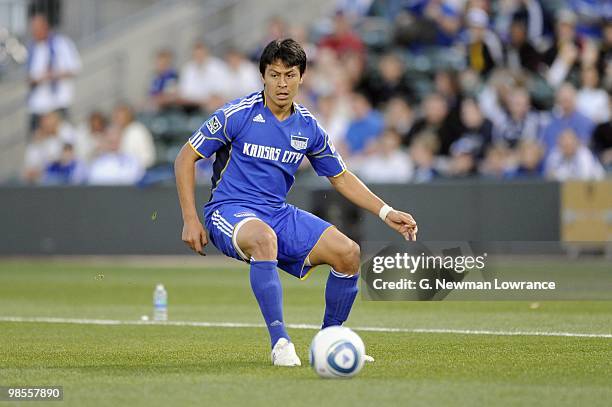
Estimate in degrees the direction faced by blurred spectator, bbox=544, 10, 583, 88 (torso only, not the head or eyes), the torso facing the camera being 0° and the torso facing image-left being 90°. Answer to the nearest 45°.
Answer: approximately 0°

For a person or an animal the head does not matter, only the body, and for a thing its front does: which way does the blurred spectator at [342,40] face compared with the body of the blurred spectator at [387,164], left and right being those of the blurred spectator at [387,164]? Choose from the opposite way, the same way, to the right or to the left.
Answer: the same way

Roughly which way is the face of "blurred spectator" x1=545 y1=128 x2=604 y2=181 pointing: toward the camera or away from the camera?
toward the camera

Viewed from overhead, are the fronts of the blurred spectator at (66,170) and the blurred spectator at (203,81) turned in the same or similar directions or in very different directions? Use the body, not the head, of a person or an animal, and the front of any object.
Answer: same or similar directions

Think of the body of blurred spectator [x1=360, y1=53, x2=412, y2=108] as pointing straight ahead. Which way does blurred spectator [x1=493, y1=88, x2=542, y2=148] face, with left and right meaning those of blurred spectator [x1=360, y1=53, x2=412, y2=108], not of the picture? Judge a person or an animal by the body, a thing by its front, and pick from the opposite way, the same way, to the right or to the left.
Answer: the same way

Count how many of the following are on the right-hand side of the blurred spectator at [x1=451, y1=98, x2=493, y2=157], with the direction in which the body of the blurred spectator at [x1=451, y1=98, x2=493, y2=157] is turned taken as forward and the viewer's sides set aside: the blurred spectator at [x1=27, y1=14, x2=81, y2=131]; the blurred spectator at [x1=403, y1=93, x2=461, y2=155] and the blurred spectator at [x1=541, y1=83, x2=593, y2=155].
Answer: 2

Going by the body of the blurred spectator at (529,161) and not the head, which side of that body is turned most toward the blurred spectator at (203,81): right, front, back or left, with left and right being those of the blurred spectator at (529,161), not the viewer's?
right

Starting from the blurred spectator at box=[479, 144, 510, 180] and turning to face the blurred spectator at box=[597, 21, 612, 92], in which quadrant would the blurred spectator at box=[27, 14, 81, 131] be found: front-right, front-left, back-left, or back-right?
back-left

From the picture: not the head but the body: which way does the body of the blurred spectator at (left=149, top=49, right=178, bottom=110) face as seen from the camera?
toward the camera

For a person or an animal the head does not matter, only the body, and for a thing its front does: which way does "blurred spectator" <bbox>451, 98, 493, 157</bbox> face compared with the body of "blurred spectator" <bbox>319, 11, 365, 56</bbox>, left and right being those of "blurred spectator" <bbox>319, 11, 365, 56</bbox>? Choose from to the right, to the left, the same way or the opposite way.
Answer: the same way

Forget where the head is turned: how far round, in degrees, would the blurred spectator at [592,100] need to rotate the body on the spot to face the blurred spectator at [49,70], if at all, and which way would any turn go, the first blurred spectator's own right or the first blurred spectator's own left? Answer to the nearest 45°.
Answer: approximately 90° to the first blurred spectator's own right

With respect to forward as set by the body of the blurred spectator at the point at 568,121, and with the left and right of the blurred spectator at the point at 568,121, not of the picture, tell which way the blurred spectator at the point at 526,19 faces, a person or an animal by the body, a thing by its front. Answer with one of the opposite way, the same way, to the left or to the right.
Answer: the same way

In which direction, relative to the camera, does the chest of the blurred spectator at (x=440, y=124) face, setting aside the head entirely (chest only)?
toward the camera

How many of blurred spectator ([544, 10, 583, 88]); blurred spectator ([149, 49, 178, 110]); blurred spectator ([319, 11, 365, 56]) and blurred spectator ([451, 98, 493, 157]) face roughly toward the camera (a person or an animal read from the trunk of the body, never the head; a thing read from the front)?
4

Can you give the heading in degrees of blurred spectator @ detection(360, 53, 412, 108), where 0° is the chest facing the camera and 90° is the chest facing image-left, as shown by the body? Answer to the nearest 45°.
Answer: approximately 0°

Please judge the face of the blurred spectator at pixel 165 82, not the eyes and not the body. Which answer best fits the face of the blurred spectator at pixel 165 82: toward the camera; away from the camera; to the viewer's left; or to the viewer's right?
toward the camera

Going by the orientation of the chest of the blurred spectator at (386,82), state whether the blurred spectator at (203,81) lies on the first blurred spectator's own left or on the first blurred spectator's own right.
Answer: on the first blurred spectator's own right

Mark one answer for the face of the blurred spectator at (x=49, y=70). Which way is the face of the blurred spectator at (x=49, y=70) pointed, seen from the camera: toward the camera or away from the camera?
toward the camera

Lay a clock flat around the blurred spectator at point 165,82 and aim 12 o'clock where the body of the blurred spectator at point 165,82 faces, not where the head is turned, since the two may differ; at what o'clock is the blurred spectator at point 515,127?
the blurred spectator at point 515,127 is roughly at 10 o'clock from the blurred spectator at point 165,82.
